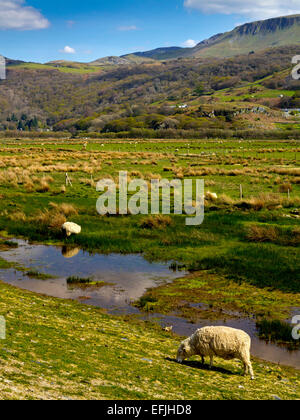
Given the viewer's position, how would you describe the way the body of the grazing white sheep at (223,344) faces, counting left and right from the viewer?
facing to the left of the viewer

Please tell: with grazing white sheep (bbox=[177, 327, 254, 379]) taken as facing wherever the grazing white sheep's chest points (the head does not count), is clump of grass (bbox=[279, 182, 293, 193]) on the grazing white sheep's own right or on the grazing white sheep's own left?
on the grazing white sheep's own right

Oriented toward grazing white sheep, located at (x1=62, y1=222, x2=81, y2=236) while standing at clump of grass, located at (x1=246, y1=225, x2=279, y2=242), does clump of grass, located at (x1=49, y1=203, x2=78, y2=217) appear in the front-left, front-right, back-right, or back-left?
front-right

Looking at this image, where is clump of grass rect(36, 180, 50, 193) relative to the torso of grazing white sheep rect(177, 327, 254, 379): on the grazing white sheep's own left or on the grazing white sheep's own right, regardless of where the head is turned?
on the grazing white sheep's own right

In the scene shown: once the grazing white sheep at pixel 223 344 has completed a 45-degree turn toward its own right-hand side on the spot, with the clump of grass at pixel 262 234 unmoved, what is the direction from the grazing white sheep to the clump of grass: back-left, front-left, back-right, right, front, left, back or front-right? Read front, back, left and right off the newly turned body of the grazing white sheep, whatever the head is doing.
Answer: front-right

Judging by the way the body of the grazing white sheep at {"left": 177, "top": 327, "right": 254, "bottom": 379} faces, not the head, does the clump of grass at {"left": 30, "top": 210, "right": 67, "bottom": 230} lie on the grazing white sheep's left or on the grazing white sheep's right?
on the grazing white sheep's right

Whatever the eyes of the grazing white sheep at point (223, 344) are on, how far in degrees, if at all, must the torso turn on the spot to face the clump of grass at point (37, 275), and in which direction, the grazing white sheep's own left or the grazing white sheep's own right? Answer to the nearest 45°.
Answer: approximately 45° to the grazing white sheep's own right

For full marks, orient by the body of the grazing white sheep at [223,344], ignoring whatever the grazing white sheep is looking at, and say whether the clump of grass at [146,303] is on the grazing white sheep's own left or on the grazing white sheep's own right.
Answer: on the grazing white sheep's own right

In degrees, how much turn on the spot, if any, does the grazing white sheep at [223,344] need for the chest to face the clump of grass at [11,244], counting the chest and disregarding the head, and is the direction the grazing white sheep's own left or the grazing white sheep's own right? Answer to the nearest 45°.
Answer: approximately 45° to the grazing white sheep's own right
